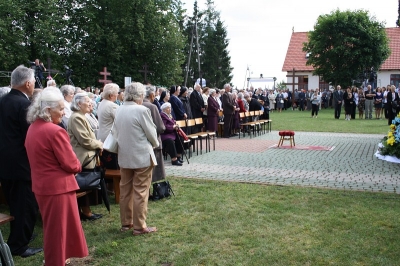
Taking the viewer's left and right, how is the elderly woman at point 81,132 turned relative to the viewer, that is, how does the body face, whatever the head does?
facing to the right of the viewer

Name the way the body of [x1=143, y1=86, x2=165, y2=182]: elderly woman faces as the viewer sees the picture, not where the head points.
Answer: to the viewer's right

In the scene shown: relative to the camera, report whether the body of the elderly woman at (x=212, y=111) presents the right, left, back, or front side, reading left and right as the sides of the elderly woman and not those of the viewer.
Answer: right

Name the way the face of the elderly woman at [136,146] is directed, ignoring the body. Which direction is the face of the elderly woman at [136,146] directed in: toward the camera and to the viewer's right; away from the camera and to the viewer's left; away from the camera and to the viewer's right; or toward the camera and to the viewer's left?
away from the camera and to the viewer's right

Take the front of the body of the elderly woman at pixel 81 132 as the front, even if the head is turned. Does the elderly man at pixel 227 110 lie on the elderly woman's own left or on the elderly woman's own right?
on the elderly woman's own left

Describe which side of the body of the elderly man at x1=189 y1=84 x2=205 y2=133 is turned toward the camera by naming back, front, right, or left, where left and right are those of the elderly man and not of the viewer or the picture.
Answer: right

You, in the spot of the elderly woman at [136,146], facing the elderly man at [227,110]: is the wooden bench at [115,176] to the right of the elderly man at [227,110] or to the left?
left

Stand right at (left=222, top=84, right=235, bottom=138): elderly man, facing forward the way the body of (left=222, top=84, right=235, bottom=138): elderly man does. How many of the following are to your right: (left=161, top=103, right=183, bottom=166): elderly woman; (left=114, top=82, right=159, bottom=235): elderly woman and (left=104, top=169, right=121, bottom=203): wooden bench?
3

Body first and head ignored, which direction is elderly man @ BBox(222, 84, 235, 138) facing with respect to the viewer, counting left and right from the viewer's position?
facing to the right of the viewer

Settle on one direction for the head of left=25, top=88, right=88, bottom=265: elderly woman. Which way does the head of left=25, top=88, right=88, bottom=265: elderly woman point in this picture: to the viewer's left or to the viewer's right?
to the viewer's right

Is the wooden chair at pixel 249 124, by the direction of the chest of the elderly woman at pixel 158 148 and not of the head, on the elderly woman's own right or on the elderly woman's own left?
on the elderly woman's own left

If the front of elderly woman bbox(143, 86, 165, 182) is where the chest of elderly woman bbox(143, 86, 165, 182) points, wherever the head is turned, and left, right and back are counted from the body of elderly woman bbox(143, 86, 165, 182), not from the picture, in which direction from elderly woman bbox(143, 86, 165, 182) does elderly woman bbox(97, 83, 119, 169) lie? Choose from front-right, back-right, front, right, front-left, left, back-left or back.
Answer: back
